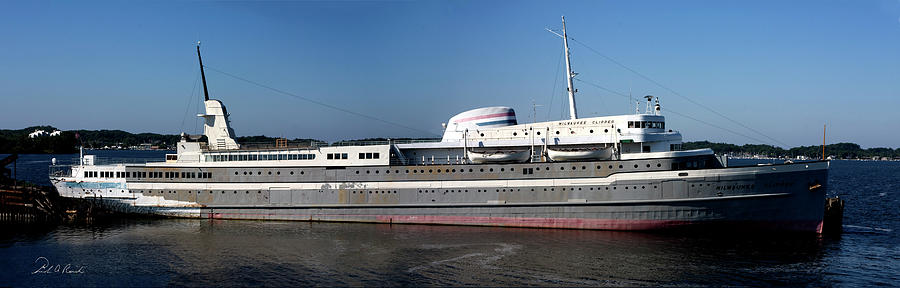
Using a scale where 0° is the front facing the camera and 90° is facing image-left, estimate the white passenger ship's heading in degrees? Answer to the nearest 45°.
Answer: approximately 270°

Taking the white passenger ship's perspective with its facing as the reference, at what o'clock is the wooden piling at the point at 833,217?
The wooden piling is roughly at 12 o'clock from the white passenger ship.
